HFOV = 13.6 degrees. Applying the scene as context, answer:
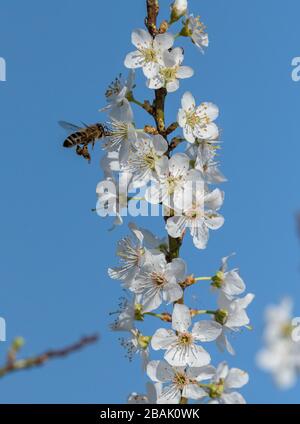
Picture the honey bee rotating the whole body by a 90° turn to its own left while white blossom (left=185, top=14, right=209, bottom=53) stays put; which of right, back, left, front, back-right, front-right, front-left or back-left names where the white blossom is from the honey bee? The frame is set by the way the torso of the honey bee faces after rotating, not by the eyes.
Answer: back-right

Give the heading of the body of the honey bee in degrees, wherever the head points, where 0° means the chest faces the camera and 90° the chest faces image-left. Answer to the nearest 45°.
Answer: approximately 270°
